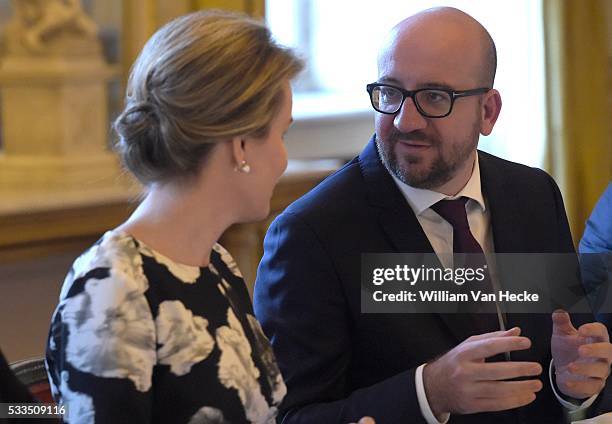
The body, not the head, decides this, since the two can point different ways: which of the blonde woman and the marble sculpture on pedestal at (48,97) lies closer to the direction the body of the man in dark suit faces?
the blonde woman

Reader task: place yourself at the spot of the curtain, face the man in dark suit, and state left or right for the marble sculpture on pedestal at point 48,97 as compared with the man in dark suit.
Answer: right

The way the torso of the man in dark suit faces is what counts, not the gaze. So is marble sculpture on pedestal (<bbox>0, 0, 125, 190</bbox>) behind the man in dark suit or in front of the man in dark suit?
behind

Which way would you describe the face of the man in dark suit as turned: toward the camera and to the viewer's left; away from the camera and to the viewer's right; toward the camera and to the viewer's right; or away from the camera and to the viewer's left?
toward the camera and to the viewer's left

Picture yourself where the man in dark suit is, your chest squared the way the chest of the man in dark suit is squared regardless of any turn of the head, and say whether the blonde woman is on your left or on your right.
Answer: on your right

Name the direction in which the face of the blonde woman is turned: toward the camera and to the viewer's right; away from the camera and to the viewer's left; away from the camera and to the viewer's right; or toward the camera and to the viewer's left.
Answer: away from the camera and to the viewer's right

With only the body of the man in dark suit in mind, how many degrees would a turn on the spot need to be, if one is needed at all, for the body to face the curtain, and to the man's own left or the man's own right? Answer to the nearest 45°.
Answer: approximately 135° to the man's own left

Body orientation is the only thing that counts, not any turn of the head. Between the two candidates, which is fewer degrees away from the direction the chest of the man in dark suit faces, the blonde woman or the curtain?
the blonde woman
